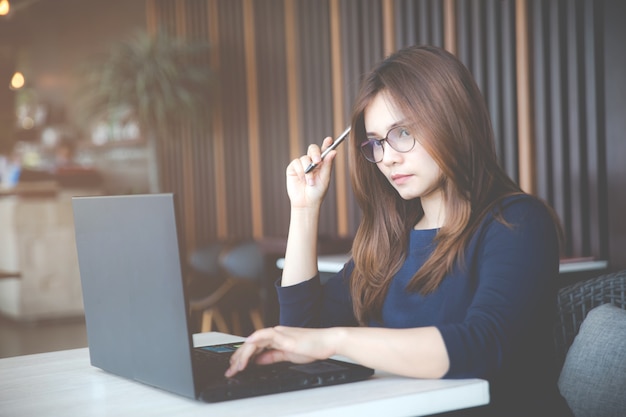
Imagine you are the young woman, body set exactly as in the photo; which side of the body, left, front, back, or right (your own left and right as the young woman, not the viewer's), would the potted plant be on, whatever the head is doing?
right

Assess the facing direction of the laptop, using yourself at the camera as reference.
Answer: facing away from the viewer and to the right of the viewer

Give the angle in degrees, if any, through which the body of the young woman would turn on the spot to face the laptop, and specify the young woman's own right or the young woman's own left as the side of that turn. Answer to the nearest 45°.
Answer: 0° — they already face it

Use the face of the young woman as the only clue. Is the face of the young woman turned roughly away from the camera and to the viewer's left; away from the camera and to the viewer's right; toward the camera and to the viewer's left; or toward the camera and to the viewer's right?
toward the camera and to the viewer's left
